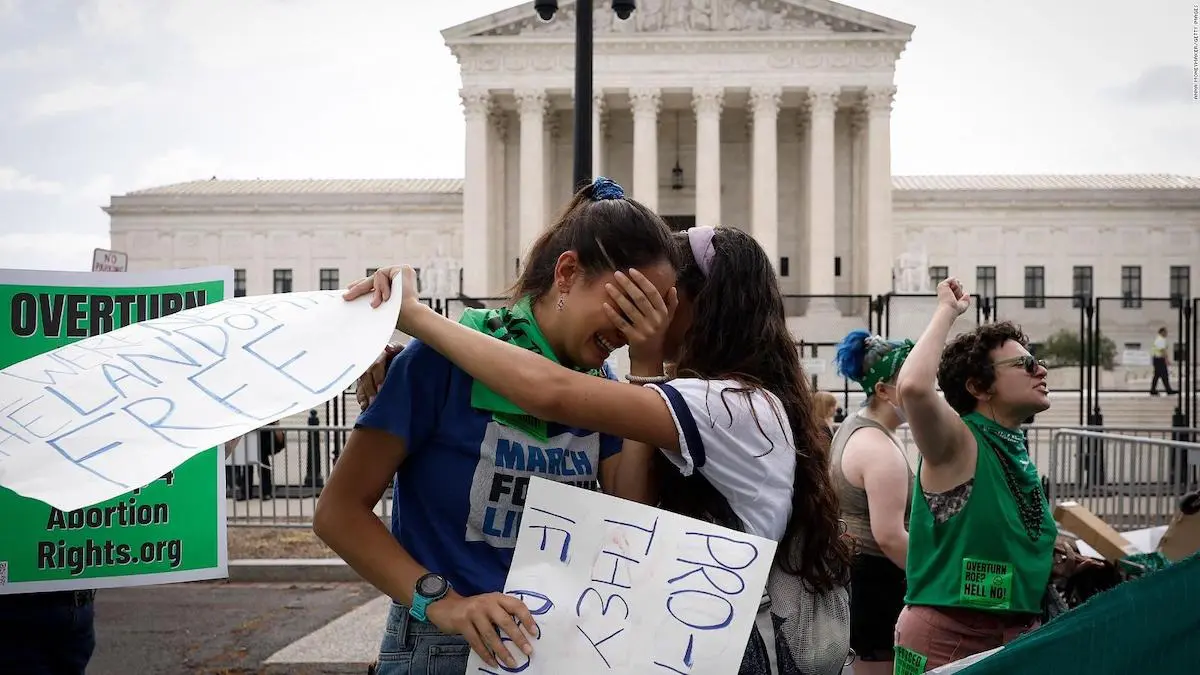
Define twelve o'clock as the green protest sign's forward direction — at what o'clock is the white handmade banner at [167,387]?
The white handmade banner is roughly at 12 o'clock from the green protest sign.

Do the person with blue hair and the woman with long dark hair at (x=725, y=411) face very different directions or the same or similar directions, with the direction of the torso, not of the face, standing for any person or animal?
very different directions

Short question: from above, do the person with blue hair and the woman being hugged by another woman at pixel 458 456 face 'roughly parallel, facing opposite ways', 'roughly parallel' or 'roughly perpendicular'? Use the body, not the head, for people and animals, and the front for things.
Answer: roughly perpendicular

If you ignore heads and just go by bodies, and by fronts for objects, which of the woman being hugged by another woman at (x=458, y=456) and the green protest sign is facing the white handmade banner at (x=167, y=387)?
the green protest sign

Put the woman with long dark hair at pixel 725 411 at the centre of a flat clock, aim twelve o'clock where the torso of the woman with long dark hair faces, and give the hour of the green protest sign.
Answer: The green protest sign is roughly at 1 o'clock from the woman with long dark hair.

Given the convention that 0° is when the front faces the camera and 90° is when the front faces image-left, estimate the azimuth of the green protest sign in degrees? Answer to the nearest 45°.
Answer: approximately 0°

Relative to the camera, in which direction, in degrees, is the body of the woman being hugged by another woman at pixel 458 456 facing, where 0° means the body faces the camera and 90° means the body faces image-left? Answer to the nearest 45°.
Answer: approximately 315°

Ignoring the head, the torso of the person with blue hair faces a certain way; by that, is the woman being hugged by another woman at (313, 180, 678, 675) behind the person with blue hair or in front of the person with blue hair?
behind

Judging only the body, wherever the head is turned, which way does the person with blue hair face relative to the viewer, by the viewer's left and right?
facing away from the viewer and to the right of the viewer

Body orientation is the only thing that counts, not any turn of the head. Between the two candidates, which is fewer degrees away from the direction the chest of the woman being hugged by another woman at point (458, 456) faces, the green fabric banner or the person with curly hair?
the green fabric banner

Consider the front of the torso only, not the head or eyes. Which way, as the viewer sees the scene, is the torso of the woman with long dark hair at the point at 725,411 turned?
to the viewer's left

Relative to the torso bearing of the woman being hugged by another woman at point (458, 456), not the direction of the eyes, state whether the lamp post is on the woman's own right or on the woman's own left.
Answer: on the woman's own left

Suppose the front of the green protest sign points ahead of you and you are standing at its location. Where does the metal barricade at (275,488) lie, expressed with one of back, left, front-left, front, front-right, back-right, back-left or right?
back
